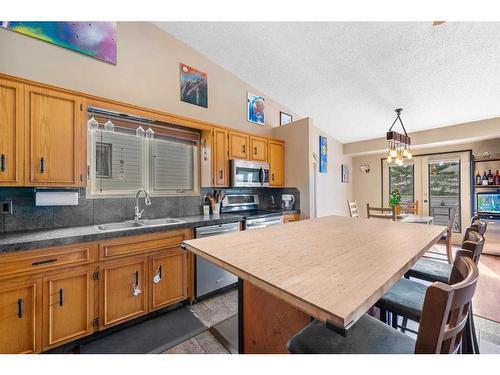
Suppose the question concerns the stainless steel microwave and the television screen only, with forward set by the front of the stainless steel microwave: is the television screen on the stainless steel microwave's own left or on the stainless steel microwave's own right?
on the stainless steel microwave's own left

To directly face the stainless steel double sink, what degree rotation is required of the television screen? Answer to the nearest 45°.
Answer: approximately 45° to its right

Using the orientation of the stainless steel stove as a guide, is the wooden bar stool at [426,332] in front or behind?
in front

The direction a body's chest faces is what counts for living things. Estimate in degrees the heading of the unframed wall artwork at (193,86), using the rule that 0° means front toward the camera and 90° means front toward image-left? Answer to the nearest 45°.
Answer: approximately 315°

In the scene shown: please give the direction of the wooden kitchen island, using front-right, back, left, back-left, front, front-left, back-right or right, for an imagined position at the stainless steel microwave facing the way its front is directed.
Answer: front-right

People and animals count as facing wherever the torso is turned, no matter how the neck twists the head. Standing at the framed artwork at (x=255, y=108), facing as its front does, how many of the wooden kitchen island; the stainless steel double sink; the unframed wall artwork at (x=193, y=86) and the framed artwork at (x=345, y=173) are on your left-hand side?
1

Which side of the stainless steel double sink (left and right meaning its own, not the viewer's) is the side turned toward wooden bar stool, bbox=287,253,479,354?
front

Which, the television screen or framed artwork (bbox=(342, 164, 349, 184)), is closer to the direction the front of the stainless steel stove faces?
the television screen

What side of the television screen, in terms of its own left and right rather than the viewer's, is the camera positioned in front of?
front

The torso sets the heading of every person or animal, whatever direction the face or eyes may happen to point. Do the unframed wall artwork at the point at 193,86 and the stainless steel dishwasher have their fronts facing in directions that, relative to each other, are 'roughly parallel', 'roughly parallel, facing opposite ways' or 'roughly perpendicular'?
roughly parallel

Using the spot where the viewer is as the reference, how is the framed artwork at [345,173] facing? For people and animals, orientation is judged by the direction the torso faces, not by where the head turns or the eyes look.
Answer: facing the viewer and to the right of the viewer

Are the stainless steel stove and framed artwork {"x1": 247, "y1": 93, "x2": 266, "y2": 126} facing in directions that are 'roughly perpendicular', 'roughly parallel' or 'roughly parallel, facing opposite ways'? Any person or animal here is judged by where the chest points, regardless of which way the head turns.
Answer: roughly parallel
